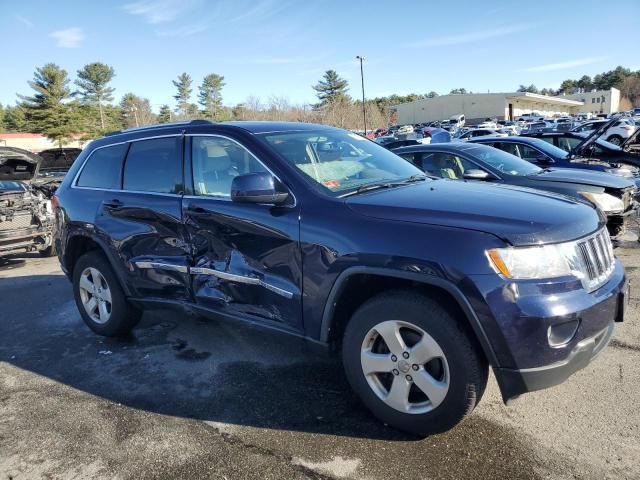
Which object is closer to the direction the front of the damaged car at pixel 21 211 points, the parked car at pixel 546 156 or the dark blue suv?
the dark blue suv

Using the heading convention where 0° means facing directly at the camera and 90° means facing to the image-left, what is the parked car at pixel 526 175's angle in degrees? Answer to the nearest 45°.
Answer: approximately 315°

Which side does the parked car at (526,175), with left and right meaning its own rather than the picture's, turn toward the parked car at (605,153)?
left

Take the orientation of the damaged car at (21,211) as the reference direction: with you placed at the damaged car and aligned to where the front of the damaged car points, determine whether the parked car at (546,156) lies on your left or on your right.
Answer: on your left

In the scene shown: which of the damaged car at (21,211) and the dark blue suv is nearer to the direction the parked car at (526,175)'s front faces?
the dark blue suv

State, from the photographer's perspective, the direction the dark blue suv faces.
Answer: facing the viewer and to the right of the viewer

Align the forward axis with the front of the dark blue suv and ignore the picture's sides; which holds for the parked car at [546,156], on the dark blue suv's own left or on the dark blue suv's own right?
on the dark blue suv's own left

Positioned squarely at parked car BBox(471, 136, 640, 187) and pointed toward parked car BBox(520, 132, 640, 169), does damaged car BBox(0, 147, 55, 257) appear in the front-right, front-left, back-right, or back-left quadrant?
back-left

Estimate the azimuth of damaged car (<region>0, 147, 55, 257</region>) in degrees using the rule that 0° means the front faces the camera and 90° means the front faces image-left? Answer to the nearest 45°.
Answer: approximately 0°

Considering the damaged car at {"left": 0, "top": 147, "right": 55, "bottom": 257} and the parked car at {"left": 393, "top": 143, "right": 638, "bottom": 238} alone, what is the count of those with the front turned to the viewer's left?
0
